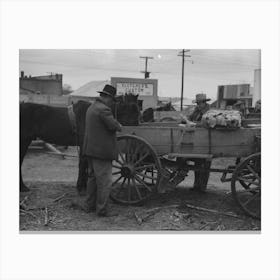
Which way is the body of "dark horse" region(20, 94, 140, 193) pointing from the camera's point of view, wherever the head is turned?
to the viewer's right

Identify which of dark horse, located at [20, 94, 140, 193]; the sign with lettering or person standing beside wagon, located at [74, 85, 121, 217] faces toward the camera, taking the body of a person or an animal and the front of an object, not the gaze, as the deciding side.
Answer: the sign with lettering

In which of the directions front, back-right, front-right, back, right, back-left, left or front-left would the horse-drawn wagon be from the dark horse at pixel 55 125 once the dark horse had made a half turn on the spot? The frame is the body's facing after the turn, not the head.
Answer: back-left

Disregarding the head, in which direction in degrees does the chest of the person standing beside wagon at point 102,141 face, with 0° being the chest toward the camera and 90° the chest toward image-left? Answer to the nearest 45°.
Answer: approximately 225°

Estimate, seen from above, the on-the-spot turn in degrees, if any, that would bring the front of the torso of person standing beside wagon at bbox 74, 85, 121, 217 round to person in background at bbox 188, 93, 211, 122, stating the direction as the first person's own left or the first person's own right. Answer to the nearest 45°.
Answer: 0° — they already face them

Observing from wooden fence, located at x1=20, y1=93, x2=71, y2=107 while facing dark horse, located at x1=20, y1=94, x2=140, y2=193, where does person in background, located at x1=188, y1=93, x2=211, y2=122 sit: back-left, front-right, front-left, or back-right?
front-left

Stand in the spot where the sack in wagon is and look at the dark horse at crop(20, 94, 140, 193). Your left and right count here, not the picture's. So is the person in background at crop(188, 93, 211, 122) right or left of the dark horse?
right

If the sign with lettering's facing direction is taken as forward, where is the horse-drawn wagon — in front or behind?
in front

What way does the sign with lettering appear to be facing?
toward the camera

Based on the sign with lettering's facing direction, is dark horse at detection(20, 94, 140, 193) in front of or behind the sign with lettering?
in front

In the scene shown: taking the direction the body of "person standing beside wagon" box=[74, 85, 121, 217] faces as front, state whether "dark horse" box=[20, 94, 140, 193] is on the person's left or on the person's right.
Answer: on the person's left

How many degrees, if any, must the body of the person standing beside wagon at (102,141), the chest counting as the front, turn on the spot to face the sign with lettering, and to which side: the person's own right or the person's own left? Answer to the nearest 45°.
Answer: approximately 45° to the person's own left
